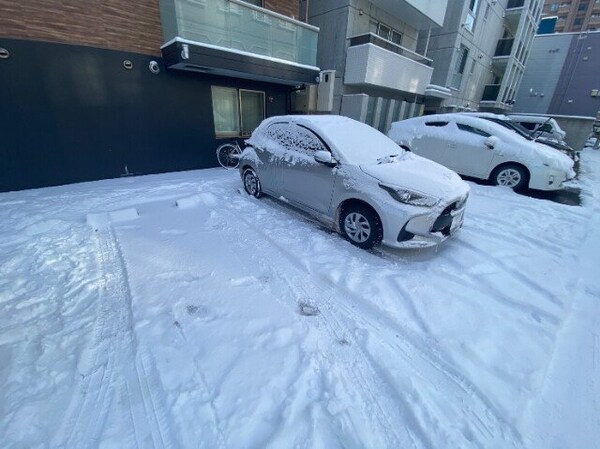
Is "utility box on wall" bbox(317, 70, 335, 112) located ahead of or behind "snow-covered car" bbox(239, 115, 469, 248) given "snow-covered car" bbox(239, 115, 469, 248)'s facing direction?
behind

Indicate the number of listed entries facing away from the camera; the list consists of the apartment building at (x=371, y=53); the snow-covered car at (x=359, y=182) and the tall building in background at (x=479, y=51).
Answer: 0

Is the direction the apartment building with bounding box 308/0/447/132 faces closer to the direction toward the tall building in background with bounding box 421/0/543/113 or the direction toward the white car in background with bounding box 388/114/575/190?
the white car in background

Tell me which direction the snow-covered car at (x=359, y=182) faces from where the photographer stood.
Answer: facing the viewer and to the right of the viewer

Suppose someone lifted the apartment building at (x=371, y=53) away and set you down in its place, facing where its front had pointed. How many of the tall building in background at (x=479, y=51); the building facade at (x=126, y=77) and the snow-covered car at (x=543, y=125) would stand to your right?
1

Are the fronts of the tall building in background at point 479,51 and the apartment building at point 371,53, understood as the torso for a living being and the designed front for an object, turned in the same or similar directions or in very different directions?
same or similar directions

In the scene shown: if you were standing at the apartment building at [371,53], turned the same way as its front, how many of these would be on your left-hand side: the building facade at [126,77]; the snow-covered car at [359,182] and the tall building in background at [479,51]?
1

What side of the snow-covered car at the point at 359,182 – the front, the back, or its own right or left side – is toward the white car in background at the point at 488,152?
left

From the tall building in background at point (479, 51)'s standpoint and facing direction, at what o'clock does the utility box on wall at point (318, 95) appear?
The utility box on wall is roughly at 2 o'clock from the tall building in background.

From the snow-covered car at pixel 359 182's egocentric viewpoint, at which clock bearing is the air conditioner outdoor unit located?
The air conditioner outdoor unit is roughly at 7 o'clock from the snow-covered car.

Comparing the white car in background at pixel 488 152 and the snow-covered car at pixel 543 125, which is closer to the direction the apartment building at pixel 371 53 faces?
the white car in background
